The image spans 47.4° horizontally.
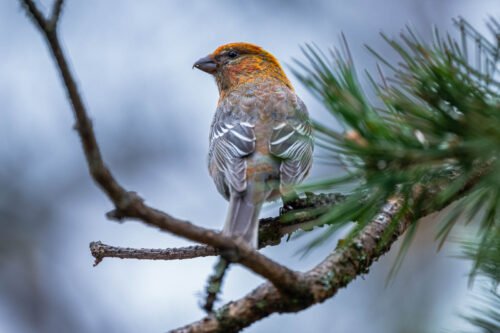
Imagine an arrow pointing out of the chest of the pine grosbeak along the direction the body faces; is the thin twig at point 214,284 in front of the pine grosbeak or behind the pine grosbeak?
behind

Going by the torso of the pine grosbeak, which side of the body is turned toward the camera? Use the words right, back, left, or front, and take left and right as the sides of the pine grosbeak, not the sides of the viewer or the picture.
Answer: back

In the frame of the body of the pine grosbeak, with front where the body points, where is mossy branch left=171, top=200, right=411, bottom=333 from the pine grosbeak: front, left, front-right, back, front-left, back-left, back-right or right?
back
